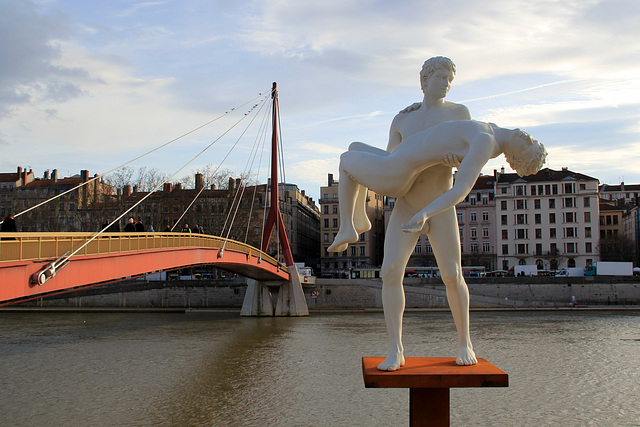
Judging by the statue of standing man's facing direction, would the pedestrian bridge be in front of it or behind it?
behind

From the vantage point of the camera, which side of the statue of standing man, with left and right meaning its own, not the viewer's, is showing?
front
